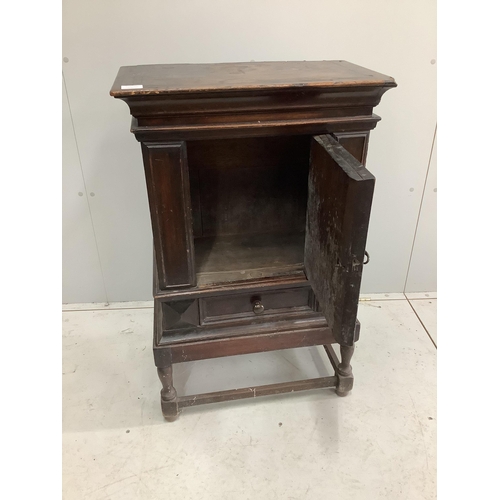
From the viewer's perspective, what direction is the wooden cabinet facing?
toward the camera
